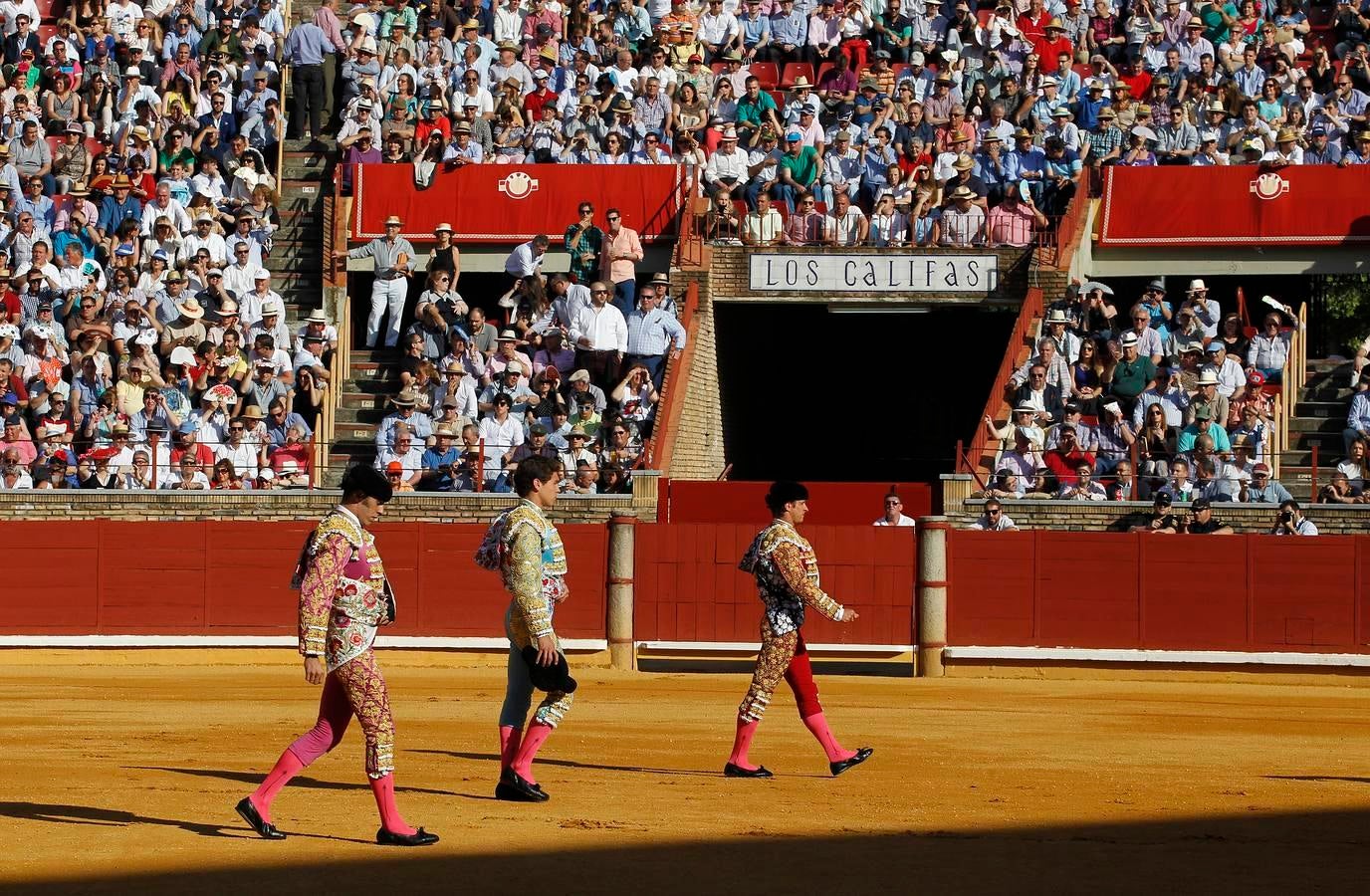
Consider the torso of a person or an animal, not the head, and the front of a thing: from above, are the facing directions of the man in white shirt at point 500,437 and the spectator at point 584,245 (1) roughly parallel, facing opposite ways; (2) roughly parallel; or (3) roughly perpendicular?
roughly parallel

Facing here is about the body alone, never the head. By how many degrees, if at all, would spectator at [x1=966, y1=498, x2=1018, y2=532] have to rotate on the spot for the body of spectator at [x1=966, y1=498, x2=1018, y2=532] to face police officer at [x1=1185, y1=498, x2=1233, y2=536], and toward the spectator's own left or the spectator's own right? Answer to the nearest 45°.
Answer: approximately 90° to the spectator's own left

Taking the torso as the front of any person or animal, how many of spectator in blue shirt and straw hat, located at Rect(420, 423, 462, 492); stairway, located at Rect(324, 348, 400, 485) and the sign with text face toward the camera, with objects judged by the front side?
3

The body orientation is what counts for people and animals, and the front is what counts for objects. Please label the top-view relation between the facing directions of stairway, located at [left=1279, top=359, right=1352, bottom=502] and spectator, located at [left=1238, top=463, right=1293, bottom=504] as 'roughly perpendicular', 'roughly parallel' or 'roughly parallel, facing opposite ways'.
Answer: roughly parallel

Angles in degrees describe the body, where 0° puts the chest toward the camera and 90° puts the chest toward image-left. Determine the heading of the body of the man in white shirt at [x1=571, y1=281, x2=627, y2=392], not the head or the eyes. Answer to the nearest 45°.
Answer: approximately 0°

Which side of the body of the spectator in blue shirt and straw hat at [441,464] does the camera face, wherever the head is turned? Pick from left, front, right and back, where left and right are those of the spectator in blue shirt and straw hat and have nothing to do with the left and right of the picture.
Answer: front

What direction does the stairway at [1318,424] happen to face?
toward the camera

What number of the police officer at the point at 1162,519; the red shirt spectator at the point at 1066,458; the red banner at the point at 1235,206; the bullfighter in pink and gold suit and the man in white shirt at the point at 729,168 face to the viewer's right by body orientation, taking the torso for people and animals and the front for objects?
1

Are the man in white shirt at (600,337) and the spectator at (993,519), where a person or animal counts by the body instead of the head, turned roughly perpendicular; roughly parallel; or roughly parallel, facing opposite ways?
roughly parallel

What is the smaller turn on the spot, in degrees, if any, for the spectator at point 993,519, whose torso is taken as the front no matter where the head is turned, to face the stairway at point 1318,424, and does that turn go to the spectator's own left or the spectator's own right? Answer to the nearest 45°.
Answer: approximately 135° to the spectator's own left

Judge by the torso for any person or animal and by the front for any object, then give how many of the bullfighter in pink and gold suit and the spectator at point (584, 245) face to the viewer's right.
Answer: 1

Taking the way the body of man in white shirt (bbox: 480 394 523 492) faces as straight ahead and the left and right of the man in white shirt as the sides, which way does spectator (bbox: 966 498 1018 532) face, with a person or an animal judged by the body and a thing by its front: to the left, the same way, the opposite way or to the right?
the same way

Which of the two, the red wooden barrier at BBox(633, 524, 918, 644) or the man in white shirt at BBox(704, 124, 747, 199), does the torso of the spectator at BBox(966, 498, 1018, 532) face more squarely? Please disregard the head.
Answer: the red wooden barrier

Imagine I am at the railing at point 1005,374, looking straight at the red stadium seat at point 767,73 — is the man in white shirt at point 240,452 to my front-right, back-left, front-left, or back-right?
front-left

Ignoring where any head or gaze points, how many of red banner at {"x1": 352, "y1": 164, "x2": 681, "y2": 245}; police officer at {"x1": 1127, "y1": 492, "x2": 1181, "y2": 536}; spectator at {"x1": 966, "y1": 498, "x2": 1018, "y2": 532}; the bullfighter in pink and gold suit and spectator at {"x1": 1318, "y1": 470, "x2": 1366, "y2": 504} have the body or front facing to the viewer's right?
1

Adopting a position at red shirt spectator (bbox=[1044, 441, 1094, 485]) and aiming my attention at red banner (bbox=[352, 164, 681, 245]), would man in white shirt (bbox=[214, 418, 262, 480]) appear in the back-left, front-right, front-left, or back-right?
front-left

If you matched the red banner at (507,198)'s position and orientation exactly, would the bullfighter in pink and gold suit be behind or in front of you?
in front

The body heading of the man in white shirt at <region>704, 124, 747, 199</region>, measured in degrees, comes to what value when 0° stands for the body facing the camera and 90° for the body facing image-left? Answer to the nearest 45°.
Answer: approximately 0°

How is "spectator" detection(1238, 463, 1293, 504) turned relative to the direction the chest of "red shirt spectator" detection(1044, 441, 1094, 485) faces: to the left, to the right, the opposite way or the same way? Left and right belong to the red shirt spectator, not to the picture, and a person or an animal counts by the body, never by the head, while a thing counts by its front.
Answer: the same way
